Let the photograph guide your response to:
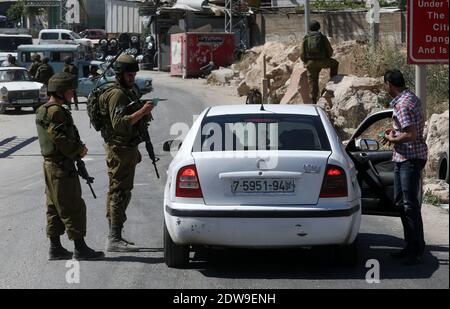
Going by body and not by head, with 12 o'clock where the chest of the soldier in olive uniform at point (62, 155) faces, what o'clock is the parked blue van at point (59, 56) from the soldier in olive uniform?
The parked blue van is roughly at 9 o'clock from the soldier in olive uniform.

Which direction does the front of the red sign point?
toward the camera

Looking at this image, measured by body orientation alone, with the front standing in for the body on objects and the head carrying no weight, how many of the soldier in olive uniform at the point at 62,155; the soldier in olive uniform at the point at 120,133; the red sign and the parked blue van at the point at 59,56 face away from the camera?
0

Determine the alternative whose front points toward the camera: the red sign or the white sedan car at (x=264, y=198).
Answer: the red sign

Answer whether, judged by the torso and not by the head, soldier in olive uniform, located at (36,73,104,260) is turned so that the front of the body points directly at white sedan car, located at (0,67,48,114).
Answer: no

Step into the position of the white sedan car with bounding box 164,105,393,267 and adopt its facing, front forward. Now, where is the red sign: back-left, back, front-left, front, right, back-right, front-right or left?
front-right

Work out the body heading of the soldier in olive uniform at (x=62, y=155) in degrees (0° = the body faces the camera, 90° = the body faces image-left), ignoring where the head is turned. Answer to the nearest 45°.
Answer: approximately 270°

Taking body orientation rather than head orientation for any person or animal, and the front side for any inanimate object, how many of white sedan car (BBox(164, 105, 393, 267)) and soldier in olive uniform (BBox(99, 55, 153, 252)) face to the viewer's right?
1

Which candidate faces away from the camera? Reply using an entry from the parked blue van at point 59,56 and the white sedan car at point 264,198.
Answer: the white sedan car

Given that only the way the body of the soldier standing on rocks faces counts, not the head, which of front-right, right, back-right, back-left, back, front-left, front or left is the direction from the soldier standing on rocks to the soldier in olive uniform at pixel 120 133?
back

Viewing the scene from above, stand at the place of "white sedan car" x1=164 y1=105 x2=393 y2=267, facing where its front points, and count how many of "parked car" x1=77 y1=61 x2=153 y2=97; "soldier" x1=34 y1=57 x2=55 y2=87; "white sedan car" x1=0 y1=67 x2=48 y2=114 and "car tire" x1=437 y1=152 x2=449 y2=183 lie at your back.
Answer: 0

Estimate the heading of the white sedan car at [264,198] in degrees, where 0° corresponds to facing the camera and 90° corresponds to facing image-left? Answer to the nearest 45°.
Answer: approximately 180°

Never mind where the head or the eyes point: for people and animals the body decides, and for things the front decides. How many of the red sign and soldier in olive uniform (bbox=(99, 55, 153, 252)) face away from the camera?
0

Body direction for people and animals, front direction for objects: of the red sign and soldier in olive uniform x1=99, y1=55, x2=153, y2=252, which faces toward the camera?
the red sign

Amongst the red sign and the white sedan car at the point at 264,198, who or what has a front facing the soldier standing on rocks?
the white sedan car
